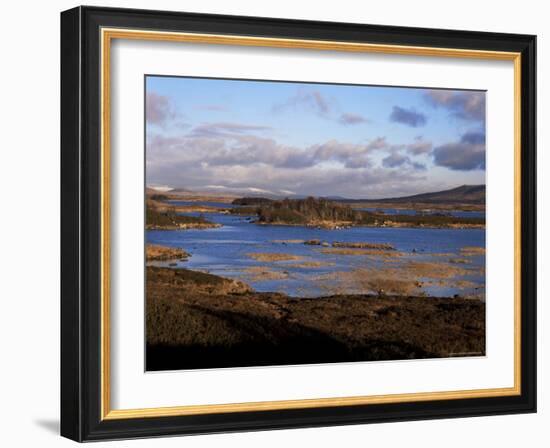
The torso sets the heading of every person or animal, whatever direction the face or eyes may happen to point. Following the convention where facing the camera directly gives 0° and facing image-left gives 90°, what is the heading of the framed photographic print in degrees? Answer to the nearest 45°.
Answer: approximately 315°
